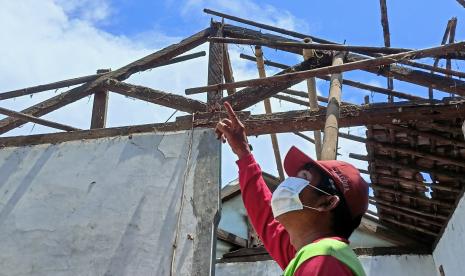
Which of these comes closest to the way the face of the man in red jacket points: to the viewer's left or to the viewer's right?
to the viewer's left

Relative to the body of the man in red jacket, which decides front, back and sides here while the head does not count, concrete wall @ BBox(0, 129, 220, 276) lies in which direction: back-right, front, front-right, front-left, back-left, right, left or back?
front-right

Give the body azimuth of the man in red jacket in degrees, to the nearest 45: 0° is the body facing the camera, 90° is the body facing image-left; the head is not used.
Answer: approximately 90°
